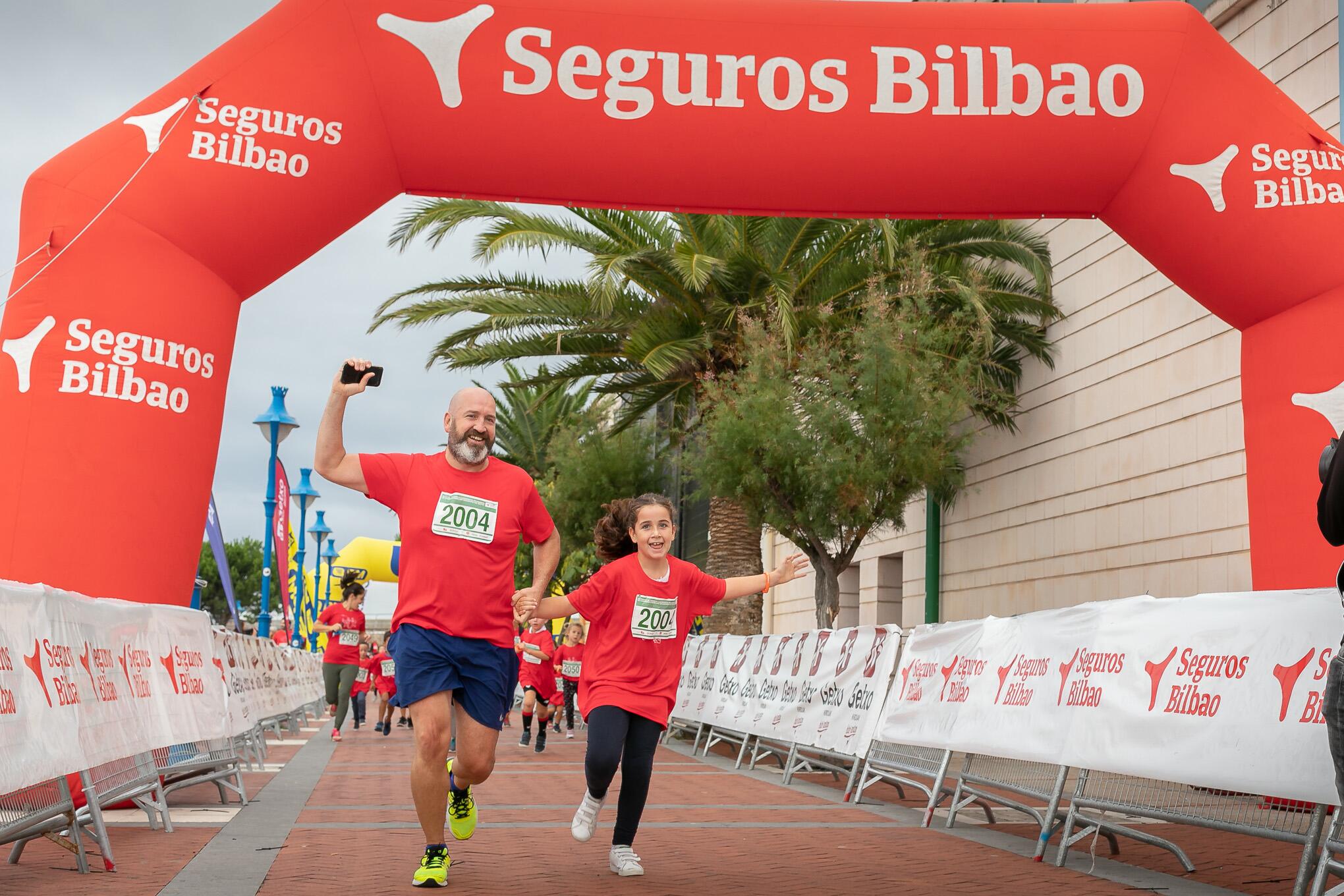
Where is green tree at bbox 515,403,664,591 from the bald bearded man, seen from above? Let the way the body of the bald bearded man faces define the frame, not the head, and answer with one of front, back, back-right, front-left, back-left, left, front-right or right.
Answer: back

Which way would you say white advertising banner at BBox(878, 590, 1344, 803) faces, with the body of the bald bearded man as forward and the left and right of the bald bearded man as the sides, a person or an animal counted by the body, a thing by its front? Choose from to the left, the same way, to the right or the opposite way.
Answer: to the right

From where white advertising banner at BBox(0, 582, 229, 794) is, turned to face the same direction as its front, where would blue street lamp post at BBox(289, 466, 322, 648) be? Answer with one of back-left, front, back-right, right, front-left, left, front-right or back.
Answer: back-left

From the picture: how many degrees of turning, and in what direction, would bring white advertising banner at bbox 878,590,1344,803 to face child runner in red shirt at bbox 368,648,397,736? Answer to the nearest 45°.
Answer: approximately 90° to its right

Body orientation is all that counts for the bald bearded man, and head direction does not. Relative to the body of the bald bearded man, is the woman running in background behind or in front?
behind

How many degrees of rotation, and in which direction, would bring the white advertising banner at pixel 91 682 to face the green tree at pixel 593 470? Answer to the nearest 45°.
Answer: approximately 90° to its left

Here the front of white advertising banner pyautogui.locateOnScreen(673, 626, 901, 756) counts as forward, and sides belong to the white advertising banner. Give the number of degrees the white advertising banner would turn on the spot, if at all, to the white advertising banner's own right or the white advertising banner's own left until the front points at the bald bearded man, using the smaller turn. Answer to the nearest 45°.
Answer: approximately 45° to the white advertising banner's own left

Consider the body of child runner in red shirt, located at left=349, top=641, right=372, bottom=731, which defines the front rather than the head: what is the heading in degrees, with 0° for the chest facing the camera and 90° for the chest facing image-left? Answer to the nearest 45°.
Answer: approximately 0°

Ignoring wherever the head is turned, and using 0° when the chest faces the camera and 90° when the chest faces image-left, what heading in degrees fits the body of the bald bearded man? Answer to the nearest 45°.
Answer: approximately 0°

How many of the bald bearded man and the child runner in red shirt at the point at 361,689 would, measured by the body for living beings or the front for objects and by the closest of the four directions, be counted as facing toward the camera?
2

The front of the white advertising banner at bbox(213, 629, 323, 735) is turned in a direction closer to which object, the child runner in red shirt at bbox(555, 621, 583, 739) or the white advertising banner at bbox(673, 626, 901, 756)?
the white advertising banner

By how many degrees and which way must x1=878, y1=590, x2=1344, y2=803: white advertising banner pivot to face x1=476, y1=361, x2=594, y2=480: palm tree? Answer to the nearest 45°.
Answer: approximately 90° to its right
